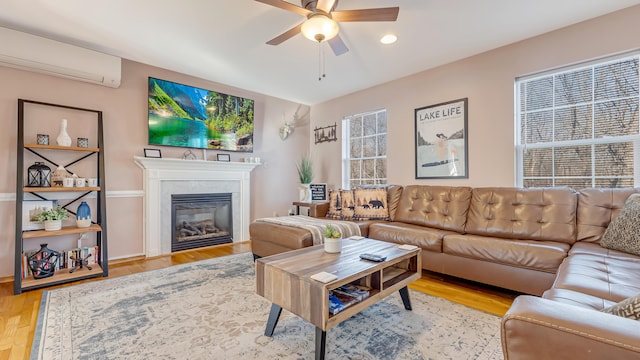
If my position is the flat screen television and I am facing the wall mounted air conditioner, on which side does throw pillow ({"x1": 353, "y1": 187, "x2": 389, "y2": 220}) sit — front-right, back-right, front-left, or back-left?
back-left

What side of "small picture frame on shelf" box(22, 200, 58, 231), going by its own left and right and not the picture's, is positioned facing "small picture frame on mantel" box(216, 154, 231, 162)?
left

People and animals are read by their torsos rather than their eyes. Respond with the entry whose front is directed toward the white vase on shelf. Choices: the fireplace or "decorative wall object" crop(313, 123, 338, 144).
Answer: the decorative wall object

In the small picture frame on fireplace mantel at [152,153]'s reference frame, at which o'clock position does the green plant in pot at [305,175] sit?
The green plant in pot is roughly at 9 o'clock from the small picture frame on fireplace mantel.

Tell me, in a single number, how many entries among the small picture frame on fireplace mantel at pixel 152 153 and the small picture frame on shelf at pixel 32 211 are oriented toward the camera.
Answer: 2
